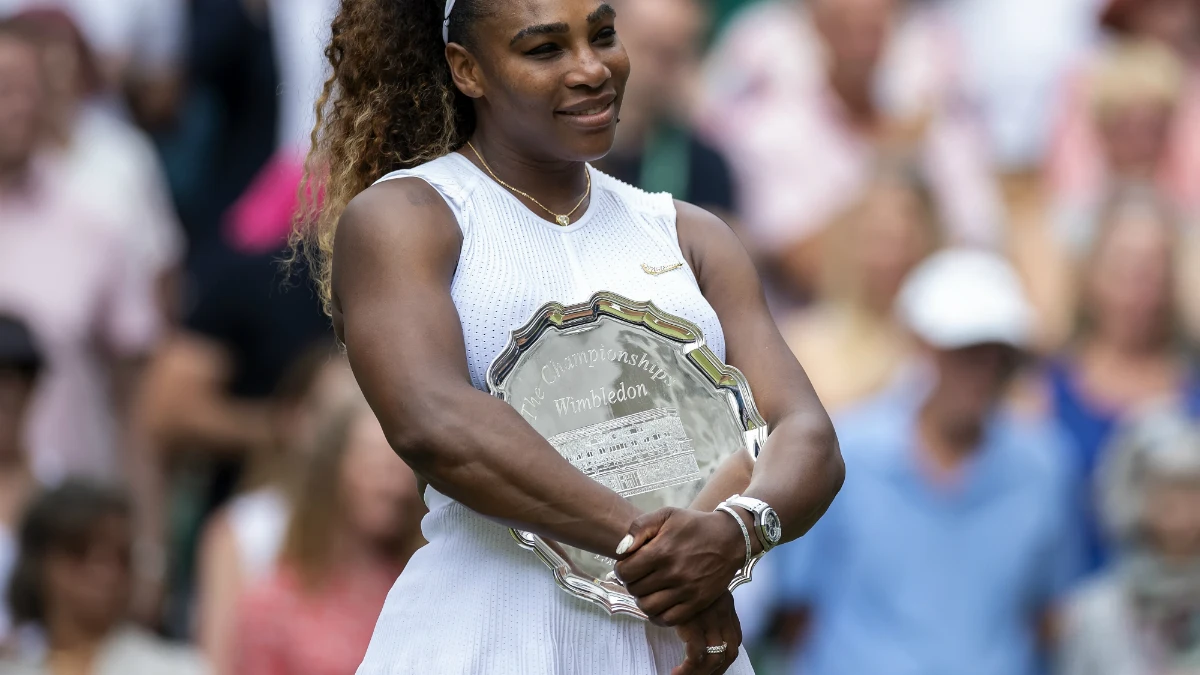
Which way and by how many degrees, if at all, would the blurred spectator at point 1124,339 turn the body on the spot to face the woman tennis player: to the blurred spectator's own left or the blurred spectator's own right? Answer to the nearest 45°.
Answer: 0° — they already face them

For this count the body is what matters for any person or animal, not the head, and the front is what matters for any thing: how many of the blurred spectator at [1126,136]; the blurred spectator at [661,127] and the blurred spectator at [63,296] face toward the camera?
3

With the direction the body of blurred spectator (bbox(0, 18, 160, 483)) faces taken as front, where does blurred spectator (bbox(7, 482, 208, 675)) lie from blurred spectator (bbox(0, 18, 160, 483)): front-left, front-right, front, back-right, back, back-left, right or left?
front

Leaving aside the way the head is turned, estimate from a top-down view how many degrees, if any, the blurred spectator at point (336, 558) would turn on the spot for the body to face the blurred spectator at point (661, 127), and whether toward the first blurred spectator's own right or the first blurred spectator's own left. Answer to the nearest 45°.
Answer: approximately 90° to the first blurred spectator's own left

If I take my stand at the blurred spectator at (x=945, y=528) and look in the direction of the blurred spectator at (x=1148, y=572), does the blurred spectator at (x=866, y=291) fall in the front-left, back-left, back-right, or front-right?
back-left

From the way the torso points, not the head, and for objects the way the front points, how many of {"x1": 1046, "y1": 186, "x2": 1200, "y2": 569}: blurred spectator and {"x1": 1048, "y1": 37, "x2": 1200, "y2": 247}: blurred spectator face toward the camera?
2

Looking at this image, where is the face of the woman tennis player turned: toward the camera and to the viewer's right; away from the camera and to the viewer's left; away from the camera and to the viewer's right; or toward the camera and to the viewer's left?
toward the camera and to the viewer's right

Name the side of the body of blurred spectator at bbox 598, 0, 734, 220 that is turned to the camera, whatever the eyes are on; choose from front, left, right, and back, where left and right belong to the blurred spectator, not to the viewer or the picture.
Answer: front

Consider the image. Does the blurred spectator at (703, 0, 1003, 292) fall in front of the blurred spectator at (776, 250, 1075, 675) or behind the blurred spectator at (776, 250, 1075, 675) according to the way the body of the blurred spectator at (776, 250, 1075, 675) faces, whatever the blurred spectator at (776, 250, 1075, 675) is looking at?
behind

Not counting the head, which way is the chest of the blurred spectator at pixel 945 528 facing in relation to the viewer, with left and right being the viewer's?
facing the viewer

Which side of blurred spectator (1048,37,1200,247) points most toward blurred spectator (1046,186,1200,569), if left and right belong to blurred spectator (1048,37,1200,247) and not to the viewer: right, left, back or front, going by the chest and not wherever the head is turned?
front

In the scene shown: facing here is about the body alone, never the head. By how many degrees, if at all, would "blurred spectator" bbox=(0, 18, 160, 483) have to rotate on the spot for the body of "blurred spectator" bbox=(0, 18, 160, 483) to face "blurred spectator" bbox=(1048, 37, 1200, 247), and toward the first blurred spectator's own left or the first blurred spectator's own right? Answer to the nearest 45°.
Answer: approximately 90° to the first blurred spectator's own left

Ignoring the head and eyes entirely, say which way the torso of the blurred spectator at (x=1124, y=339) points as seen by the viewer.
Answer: toward the camera
